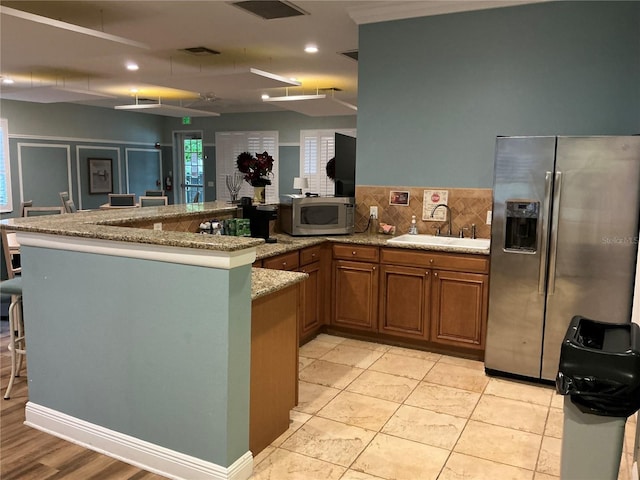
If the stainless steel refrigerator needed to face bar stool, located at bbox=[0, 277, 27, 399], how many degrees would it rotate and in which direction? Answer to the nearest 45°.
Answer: approximately 45° to its right

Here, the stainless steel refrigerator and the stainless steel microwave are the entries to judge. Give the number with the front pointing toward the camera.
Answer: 2

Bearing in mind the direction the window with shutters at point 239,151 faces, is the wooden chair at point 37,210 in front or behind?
in front

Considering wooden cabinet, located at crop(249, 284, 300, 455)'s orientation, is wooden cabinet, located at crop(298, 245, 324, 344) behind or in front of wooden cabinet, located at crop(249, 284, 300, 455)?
in front

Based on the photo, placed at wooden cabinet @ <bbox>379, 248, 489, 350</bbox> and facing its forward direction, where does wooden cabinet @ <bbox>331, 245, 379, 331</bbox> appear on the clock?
wooden cabinet @ <bbox>331, 245, 379, 331</bbox> is roughly at 2 o'clock from wooden cabinet @ <bbox>379, 248, 489, 350</bbox>.

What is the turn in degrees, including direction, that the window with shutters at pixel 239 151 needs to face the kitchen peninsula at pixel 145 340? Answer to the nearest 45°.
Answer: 0° — it already faces it

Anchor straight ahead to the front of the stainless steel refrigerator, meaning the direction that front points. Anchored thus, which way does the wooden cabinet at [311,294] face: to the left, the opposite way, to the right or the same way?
to the left

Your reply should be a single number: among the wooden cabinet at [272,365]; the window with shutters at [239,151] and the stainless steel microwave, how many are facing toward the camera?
2

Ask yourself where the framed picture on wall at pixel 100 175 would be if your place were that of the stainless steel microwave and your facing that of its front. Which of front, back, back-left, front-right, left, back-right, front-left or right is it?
back-right

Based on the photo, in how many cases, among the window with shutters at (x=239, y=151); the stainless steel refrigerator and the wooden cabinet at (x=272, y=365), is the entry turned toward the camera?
2

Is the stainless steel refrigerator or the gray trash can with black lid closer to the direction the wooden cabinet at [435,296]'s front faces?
the gray trash can with black lid

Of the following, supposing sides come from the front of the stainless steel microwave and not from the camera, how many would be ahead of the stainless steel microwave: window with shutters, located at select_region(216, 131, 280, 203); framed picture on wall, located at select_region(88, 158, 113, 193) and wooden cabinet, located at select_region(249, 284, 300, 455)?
1

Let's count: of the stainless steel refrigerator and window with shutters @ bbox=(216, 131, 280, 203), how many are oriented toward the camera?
2
